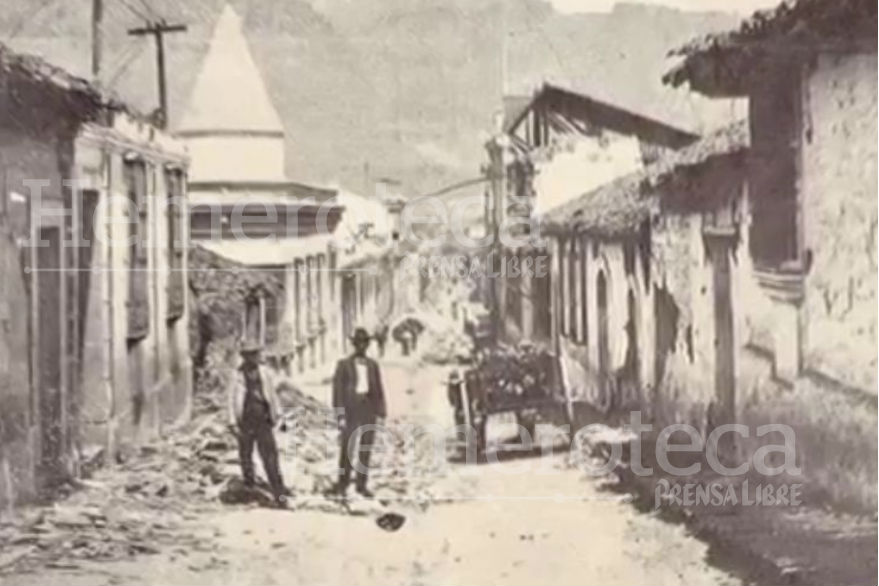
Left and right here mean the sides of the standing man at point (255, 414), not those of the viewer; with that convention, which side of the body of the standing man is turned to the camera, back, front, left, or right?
front

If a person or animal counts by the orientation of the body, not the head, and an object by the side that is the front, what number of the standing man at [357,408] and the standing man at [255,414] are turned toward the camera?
2

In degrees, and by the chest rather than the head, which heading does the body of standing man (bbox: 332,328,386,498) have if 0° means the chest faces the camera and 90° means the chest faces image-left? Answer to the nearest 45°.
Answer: approximately 0°

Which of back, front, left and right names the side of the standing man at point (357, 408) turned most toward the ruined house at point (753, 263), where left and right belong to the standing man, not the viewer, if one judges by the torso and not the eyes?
left

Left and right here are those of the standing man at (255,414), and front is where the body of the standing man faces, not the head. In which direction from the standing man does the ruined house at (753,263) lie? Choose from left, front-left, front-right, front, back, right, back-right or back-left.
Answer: left

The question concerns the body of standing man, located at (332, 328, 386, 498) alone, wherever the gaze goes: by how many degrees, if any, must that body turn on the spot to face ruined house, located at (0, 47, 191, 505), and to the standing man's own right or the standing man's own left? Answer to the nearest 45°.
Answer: approximately 90° to the standing man's own right
